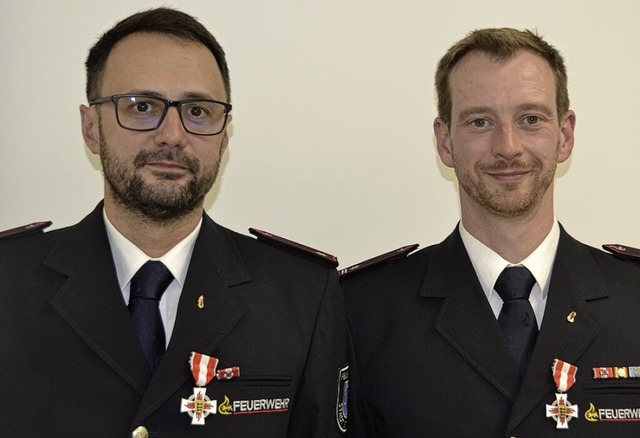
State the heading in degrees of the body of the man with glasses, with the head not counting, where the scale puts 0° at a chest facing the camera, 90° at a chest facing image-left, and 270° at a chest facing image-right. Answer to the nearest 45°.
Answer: approximately 0°
